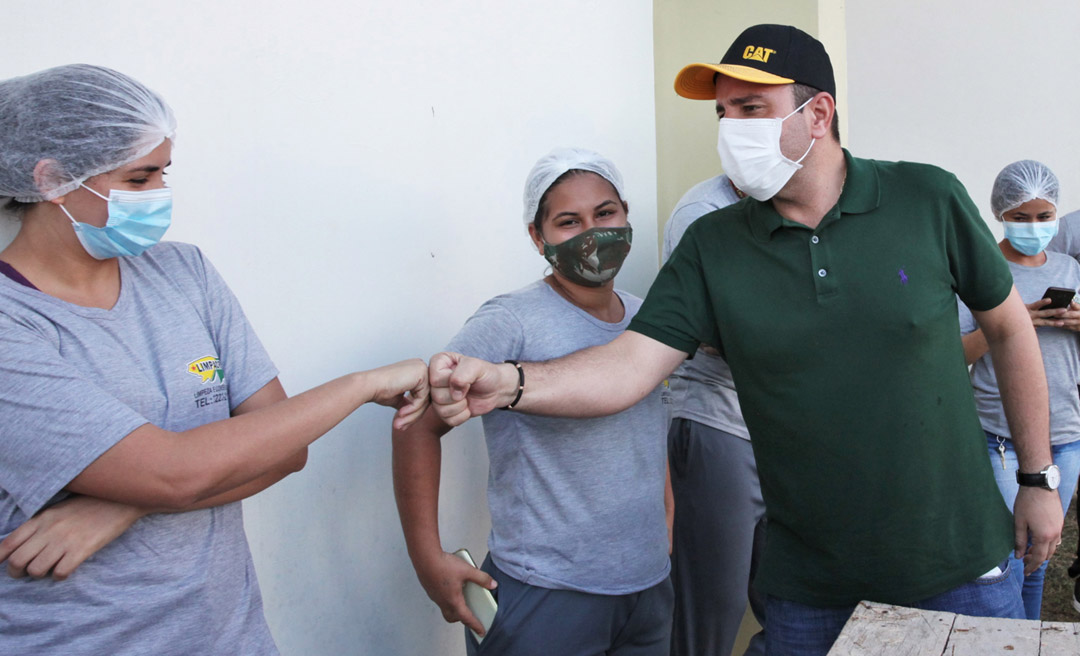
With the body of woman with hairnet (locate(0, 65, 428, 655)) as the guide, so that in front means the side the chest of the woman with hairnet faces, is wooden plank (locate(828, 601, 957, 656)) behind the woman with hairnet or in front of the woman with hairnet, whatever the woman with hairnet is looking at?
in front

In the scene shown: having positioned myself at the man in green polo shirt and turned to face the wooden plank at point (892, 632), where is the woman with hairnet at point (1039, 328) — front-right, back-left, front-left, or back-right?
back-left

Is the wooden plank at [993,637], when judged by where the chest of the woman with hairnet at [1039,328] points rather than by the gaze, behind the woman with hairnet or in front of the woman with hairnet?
in front

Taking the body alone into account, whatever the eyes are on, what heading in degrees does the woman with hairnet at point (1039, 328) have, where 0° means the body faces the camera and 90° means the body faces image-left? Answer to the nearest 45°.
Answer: approximately 0°

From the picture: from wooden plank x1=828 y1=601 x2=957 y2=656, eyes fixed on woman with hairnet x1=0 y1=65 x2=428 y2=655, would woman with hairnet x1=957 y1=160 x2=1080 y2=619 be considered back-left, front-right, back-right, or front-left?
back-right

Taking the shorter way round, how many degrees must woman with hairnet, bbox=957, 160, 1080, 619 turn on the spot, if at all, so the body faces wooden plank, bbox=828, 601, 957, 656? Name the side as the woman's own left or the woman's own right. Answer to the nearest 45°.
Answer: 0° — they already face it

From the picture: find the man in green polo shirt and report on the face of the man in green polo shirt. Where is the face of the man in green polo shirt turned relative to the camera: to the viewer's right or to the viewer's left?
to the viewer's left

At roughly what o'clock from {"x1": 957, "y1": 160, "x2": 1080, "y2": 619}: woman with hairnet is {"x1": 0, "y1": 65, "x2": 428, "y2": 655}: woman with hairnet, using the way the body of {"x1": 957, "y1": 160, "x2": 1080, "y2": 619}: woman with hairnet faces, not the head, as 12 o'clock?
{"x1": 0, "y1": 65, "x2": 428, "y2": 655}: woman with hairnet is roughly at 1 o'clock from {"x1": 957, "y1": 160, "x2": 1080, "y2": 619}: woman with hairnet.

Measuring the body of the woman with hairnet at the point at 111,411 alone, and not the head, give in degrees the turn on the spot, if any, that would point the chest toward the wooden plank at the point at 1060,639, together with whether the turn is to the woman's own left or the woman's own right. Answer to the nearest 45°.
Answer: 0° — they already face it
